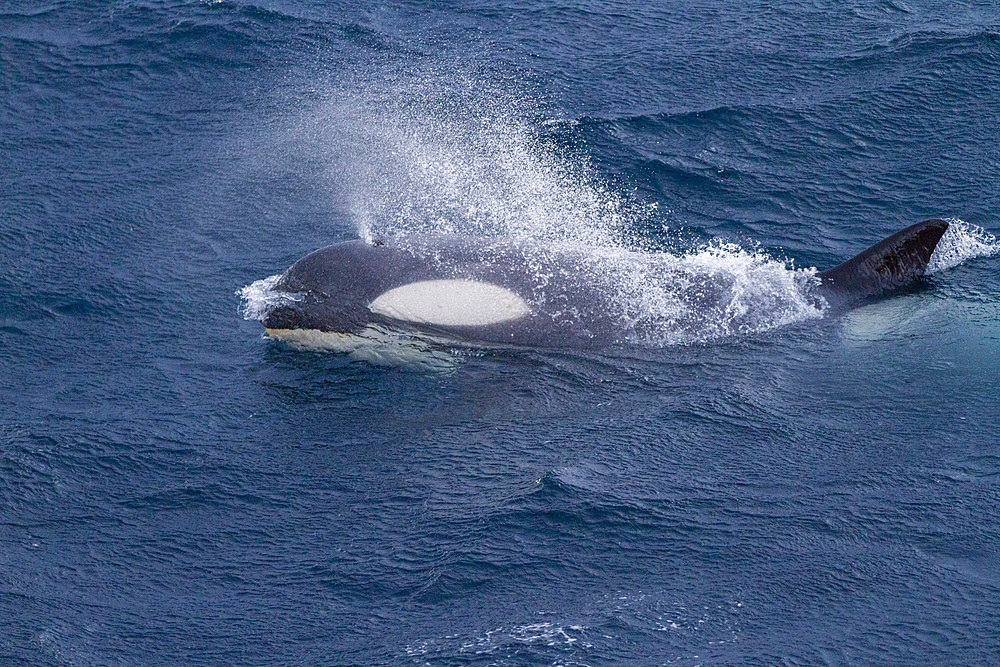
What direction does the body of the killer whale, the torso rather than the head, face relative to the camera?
to the viewer's left
